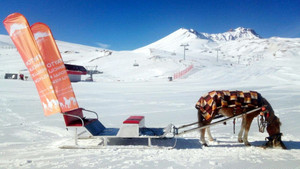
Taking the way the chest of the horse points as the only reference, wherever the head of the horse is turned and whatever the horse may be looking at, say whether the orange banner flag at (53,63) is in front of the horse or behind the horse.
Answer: behind

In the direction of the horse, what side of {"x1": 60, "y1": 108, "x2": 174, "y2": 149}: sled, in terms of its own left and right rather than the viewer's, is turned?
front

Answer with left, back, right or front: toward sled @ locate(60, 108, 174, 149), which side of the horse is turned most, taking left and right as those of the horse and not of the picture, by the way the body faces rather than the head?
back

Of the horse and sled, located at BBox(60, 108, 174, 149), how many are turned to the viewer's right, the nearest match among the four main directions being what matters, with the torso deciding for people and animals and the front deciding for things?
2

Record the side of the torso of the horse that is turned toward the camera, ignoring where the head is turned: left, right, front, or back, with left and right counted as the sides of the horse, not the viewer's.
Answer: right

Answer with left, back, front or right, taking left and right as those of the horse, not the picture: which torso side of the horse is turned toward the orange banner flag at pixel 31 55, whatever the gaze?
back

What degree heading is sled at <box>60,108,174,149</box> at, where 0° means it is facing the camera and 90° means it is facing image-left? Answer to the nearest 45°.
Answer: approximately 270°
